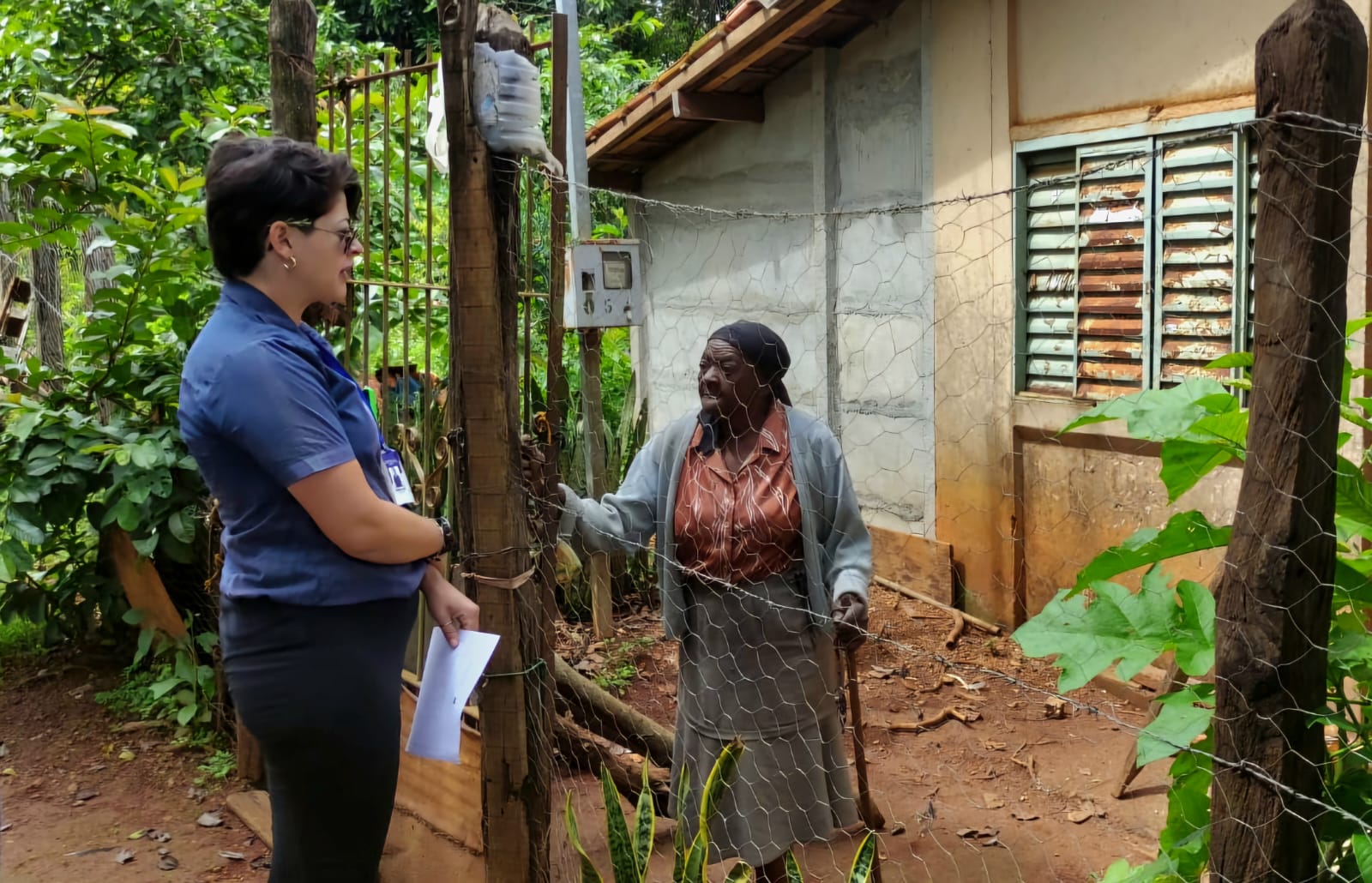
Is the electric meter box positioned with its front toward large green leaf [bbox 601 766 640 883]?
yes

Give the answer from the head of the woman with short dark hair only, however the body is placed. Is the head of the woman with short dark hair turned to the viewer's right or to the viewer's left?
to the viewer's right

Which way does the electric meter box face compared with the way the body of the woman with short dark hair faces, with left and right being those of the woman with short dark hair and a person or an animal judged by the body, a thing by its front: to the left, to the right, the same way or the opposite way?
to the right

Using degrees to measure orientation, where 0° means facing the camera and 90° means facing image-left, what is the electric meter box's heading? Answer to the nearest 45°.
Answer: approximately 0°

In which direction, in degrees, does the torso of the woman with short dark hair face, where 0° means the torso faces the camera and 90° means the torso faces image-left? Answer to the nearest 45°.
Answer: approximately 270°

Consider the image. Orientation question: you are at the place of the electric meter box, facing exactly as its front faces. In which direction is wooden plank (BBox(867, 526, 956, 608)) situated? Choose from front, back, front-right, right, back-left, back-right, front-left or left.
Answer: back-left

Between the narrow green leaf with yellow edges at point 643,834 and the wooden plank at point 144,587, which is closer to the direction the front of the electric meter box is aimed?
the narrow green leaf with yellow edges

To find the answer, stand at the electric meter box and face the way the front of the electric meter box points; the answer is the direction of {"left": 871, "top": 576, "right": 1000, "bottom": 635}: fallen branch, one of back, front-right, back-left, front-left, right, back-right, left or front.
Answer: back-left

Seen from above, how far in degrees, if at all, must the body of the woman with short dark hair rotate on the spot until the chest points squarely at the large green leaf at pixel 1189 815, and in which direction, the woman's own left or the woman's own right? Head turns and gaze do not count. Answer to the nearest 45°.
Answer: approximately 45° to the woman's own right

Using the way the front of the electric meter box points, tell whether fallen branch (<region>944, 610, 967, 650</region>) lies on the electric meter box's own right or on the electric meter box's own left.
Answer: on the electric meter box's own left

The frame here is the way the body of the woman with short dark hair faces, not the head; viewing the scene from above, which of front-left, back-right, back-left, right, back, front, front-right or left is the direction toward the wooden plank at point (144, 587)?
left
